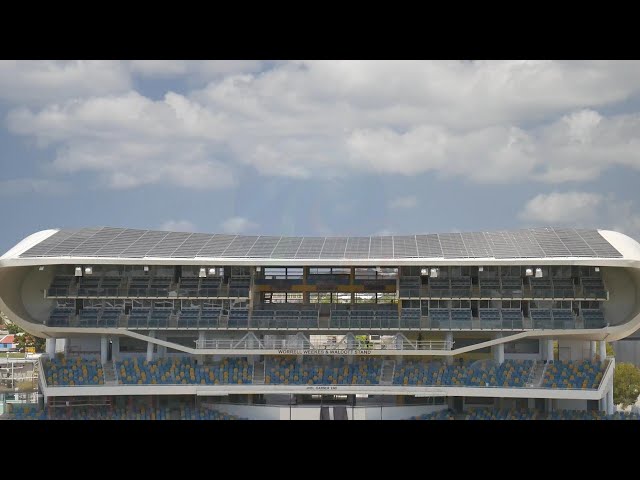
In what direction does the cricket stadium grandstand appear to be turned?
toward the camera
